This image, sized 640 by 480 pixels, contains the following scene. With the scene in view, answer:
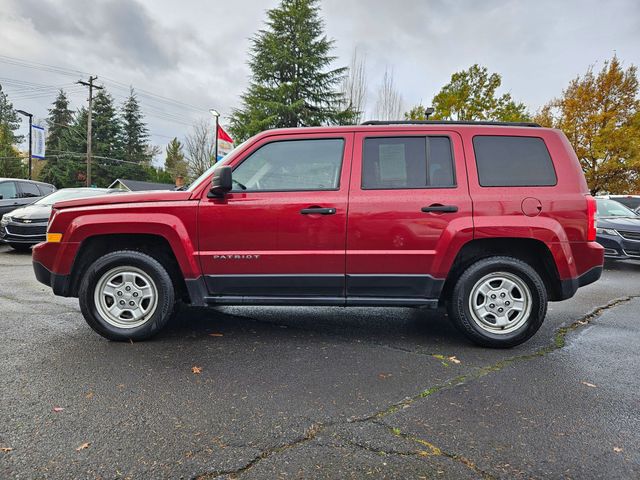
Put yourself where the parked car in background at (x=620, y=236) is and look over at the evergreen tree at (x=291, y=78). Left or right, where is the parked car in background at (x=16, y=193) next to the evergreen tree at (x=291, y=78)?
left

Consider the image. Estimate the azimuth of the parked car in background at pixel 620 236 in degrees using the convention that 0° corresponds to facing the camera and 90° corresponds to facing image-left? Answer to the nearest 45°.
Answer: approximately 315°

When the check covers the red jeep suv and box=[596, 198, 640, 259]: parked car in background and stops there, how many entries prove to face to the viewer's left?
1

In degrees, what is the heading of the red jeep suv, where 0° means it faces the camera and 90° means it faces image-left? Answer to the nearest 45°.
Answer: approximately 90°

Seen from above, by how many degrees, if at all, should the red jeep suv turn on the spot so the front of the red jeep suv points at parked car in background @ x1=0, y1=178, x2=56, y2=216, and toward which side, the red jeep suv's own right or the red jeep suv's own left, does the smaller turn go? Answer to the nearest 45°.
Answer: approximately 45° to the red jeep suv's own right

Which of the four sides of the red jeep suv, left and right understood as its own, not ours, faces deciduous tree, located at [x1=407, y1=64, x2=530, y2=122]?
right

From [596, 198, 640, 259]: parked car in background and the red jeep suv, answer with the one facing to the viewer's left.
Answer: the red jeep suv

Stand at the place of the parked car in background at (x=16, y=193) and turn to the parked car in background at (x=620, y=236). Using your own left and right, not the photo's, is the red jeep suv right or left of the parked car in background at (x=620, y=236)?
right

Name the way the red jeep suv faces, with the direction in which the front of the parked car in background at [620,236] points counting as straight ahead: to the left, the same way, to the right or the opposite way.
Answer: to the right

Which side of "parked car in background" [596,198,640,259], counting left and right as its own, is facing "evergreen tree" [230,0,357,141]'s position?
back
